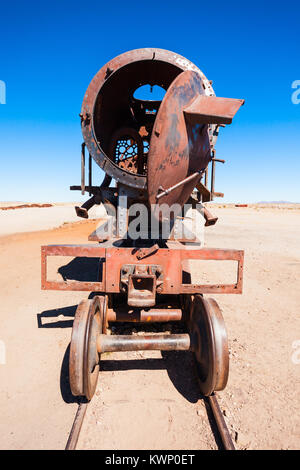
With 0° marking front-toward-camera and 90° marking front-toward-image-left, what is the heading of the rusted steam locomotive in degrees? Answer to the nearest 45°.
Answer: approximately 0°
